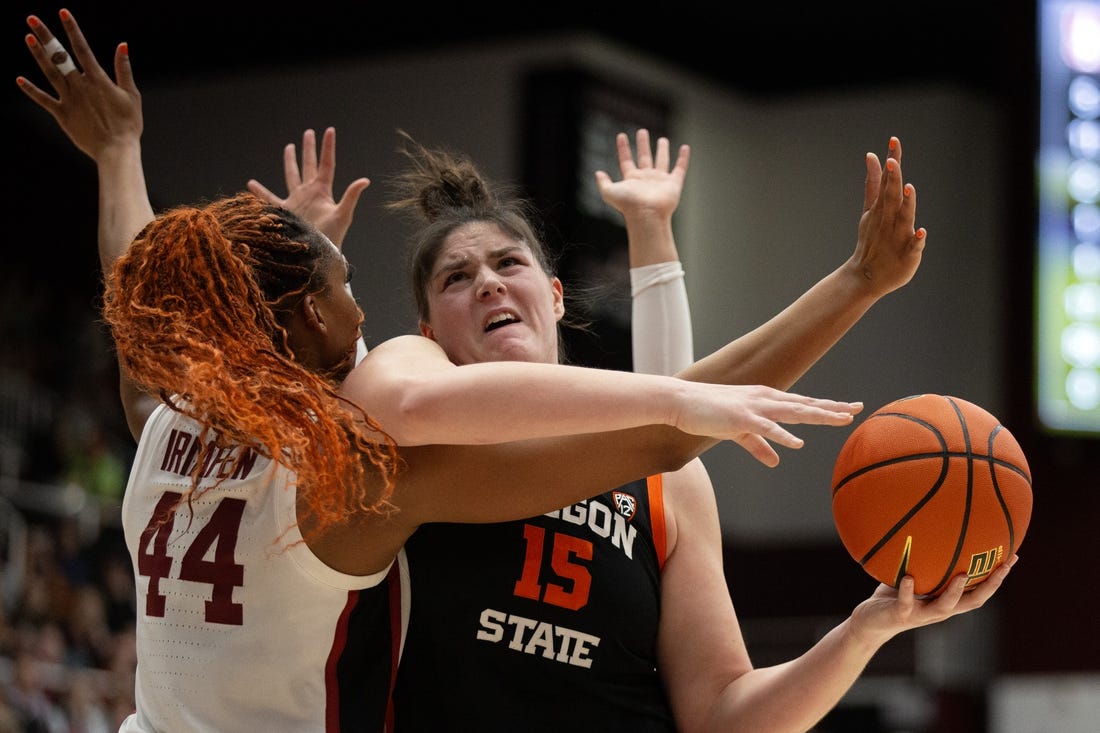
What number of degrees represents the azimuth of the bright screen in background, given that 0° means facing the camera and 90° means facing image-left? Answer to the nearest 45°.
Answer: approximately 0°

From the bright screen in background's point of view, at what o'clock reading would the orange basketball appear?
The orange basketball is roughly at 12 o'clock from the bright screen in background.
